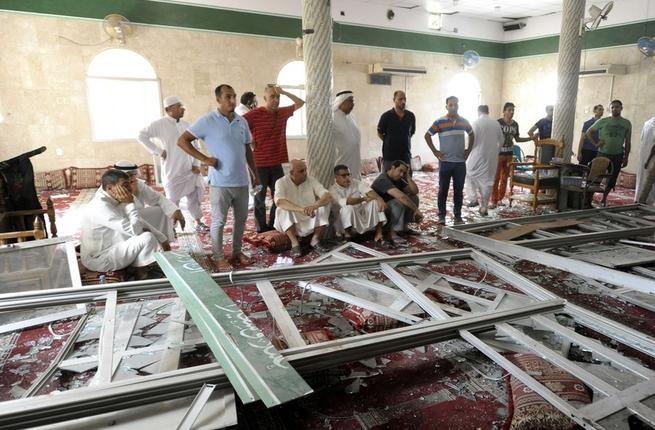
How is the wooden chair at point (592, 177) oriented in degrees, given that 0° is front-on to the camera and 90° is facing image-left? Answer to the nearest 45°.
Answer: approximately 45°

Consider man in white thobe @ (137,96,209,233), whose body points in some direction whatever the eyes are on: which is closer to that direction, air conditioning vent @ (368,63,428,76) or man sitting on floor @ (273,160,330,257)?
the man sitting on floor

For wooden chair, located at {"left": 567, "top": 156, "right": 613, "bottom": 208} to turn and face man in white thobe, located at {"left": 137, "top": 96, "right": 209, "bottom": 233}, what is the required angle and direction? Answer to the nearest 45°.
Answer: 0° — it already faces them

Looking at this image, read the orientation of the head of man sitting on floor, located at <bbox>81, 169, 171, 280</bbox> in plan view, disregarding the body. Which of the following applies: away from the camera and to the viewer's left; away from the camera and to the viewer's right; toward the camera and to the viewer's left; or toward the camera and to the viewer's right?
toward the camera and to the viewer's right

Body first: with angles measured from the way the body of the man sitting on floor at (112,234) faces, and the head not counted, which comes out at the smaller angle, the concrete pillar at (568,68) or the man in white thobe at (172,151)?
the concrete pillar

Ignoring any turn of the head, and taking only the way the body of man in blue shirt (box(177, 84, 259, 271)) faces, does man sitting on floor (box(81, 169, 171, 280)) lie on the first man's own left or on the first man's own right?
on the first man's own right

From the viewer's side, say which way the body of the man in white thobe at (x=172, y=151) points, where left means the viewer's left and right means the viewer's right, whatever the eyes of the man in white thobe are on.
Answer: facing the viewer and to the right of the viewer

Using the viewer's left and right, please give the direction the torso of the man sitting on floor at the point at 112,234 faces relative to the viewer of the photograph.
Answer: facing to the right of the viewer

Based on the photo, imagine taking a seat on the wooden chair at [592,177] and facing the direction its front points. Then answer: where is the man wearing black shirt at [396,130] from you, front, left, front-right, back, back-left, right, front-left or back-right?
front

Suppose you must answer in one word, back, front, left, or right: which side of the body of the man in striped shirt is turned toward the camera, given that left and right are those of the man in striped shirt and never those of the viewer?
front

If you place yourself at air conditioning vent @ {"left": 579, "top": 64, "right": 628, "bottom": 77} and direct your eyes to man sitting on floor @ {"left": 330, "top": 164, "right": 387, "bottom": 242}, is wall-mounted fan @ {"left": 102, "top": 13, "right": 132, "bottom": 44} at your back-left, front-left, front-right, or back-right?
front-right

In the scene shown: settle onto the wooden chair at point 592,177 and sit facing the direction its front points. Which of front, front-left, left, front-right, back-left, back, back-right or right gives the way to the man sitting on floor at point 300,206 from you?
front

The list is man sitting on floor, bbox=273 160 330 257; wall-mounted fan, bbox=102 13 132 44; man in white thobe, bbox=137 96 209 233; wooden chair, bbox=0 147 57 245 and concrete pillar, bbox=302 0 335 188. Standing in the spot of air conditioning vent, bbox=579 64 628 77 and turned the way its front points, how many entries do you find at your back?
0

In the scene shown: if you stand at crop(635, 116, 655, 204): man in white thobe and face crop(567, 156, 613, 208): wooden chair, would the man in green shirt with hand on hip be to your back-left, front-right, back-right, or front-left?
front-right

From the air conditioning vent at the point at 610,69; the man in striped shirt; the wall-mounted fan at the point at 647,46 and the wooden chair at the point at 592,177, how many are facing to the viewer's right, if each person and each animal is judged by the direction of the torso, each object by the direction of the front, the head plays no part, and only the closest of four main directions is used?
0

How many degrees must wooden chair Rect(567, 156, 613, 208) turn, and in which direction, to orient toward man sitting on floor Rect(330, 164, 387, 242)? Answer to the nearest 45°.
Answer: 0° — it already faces them

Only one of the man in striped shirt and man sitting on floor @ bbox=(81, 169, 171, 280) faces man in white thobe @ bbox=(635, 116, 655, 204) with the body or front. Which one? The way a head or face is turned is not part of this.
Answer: the man sitting on floor
